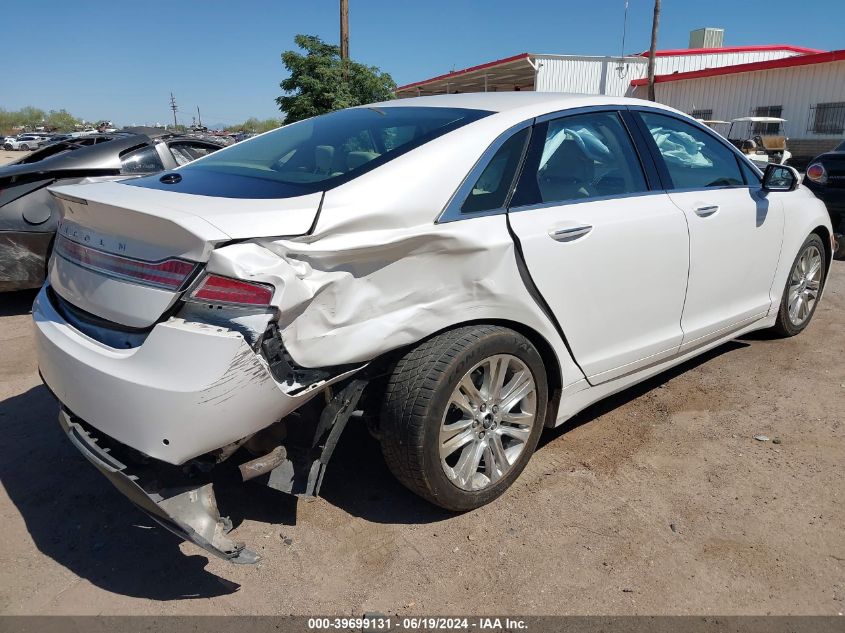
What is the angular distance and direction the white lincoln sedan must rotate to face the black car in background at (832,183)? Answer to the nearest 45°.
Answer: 0° — it already faces it

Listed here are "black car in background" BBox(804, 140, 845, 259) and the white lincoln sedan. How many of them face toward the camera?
0

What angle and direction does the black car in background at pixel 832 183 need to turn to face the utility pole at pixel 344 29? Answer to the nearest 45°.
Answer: approximately 90° to its left

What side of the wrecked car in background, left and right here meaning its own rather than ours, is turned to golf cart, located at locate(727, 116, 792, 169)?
front

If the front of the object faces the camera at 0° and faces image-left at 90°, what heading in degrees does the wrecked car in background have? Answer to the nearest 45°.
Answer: approximately 225°

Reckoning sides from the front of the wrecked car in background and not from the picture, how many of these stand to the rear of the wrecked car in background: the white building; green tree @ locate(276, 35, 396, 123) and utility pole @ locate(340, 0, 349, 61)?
0

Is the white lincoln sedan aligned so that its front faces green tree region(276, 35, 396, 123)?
no

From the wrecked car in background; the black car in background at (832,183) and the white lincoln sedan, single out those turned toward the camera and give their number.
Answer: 0

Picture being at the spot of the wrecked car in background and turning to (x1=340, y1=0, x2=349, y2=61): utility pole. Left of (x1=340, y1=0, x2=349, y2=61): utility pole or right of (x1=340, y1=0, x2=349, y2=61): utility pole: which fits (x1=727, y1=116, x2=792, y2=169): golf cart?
right

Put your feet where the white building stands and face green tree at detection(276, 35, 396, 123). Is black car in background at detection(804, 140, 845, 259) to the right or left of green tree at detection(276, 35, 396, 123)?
left

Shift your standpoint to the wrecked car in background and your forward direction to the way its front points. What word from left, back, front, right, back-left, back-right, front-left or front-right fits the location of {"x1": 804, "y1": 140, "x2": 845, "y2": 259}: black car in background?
front-right

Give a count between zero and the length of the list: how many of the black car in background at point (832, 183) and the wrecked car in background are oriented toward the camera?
0

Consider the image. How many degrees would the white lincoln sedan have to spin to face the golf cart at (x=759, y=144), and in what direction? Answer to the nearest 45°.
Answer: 0° — it already faces it

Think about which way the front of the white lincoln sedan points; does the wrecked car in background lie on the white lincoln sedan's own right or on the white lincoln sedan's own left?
on the white lincoln sedan's own left

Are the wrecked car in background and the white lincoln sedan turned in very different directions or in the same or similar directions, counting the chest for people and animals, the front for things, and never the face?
same or similar directions

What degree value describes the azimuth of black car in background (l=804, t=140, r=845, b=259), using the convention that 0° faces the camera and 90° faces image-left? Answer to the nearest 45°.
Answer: approximately 225°

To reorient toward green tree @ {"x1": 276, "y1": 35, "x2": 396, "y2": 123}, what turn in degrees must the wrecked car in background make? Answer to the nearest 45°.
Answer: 0° — it already faces it

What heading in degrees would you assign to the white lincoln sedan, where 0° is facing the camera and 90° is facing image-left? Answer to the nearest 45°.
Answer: approximately 225°
